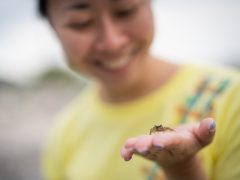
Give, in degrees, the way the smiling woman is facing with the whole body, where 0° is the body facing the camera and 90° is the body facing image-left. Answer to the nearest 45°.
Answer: approximately 0°
